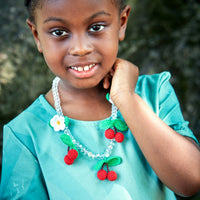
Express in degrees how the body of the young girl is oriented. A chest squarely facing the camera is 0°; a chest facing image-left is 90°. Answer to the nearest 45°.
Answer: approximately 0°
